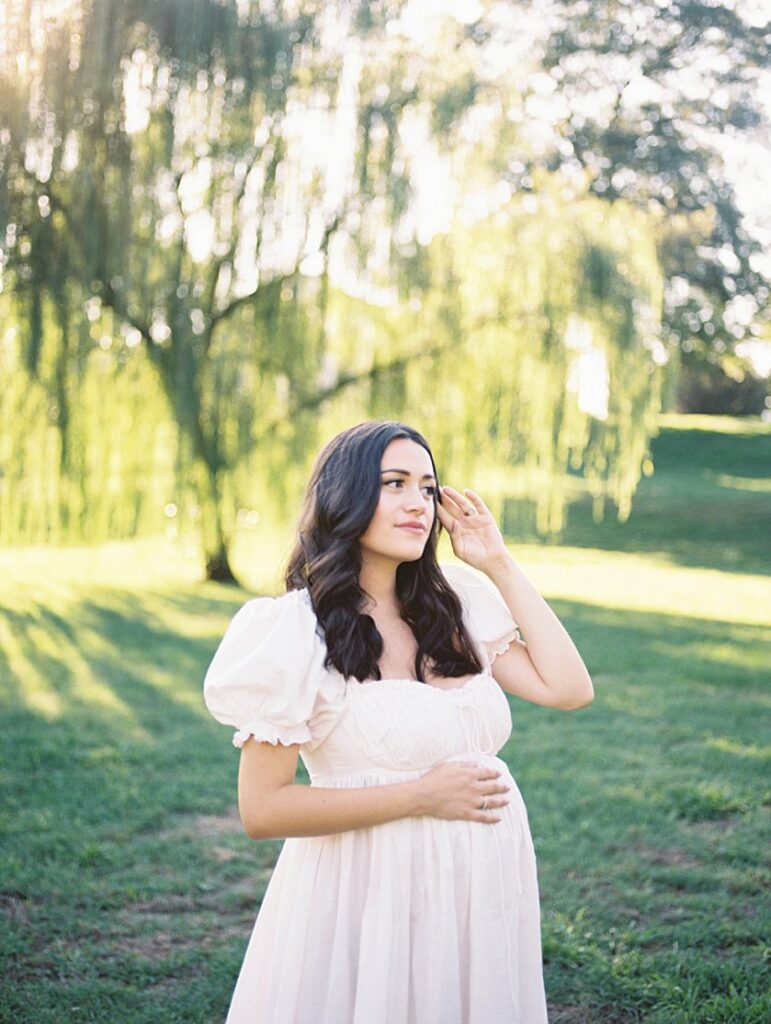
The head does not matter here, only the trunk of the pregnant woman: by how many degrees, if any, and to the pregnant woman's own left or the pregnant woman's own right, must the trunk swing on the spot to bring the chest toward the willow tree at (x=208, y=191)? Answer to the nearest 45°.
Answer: approximately 135° to the pregnant woman's own left

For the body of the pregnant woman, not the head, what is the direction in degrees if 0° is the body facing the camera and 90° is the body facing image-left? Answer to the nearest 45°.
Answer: approximately 315°

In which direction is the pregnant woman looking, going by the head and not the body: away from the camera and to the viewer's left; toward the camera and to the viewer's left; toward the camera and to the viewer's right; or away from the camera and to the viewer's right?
toward the camera and to the viewer's right
